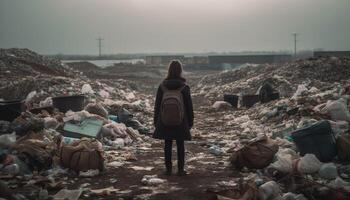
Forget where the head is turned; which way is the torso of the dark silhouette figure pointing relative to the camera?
away from the camera

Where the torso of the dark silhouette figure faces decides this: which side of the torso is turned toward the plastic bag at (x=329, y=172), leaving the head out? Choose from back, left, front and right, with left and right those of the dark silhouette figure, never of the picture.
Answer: right

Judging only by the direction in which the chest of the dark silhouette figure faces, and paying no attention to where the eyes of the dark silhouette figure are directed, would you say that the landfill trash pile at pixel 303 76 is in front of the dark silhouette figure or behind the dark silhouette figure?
in front

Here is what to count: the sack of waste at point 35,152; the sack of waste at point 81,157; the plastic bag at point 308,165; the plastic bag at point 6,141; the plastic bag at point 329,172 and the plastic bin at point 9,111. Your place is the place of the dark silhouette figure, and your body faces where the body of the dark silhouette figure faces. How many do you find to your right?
2

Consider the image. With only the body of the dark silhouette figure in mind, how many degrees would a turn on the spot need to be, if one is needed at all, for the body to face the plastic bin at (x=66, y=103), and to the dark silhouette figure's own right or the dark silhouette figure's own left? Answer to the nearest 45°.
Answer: approximately 45° to the dark silhouette figure's own left

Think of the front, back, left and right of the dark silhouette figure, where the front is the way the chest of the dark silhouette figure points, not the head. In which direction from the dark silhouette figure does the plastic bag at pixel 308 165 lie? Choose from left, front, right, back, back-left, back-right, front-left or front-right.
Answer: right

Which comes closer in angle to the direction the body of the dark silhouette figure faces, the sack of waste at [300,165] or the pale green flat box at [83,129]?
the pale green flat box

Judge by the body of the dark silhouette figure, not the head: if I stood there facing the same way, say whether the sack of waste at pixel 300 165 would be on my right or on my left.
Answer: on my right
